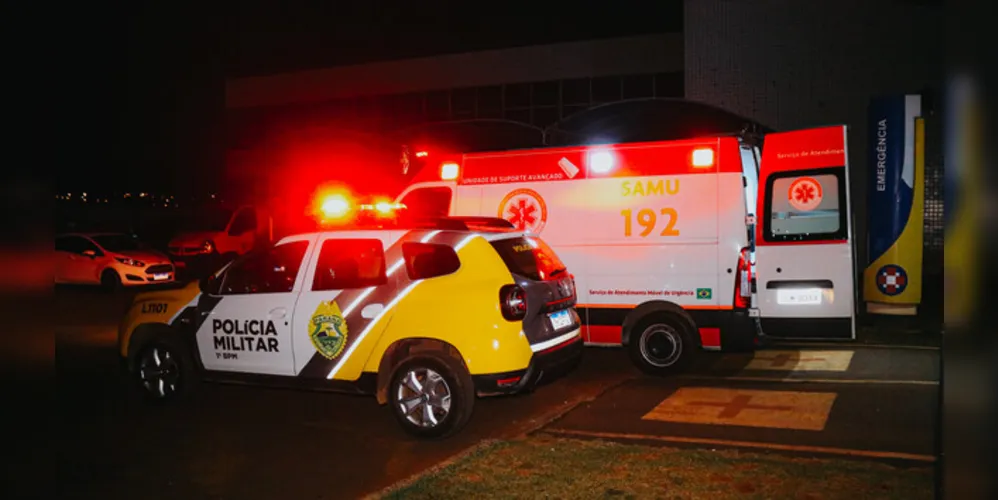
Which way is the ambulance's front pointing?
to the viewer's left

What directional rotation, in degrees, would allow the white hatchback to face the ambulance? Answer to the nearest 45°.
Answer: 0° — it already faces it

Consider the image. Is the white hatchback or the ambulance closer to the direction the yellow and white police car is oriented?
the white hatchback

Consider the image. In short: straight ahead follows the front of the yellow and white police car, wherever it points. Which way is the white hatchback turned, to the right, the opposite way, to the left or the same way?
the opposite way

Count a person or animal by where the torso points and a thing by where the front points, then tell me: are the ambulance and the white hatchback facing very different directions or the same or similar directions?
very different directions

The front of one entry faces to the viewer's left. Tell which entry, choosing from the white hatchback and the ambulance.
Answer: the ambulance

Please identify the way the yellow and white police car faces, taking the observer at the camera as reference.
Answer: facing away from the viewer and to the left of the viewer

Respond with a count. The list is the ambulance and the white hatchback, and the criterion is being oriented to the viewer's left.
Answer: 1
